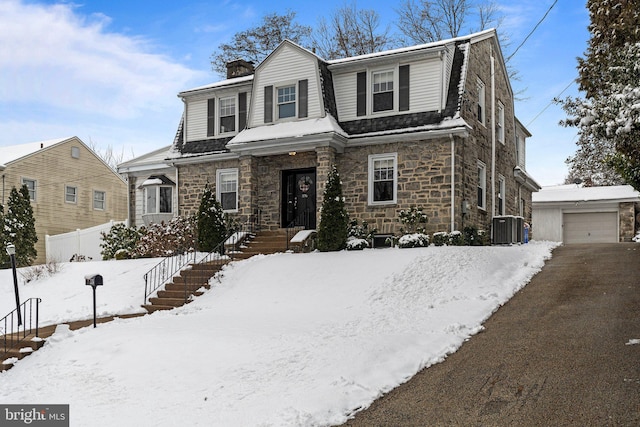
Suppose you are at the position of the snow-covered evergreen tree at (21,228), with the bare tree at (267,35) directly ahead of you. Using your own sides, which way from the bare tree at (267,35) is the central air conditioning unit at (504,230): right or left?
right

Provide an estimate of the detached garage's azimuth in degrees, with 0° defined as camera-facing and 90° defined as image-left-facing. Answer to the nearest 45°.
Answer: approximately 0°

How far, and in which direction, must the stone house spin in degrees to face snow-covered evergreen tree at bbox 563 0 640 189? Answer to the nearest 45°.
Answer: approximately 90° to its left

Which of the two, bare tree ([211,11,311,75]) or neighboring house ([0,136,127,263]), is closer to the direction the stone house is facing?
the neighboring house

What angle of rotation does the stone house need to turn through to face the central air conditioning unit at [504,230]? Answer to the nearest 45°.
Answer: approximately 135° to its left

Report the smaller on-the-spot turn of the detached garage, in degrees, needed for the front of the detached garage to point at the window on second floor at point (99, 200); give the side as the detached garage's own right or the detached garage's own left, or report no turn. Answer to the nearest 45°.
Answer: approximately 90° to the detached garage's own right

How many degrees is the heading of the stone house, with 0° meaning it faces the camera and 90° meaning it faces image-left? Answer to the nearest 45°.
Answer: approximately 45°

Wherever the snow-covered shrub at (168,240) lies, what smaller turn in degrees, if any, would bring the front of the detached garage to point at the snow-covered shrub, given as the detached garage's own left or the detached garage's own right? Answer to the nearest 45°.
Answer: approximately 45° to the detached garage's own right

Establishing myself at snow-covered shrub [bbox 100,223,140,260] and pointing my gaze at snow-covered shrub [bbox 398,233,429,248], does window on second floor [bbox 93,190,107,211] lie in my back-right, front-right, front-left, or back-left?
back-left

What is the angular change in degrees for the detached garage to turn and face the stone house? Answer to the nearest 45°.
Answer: approximately 45° to its right

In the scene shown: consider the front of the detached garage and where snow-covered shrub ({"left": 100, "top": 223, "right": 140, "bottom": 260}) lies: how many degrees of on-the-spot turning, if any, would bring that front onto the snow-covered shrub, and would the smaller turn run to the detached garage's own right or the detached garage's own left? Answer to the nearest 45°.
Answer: approximately 45° to the detached garage's own right
